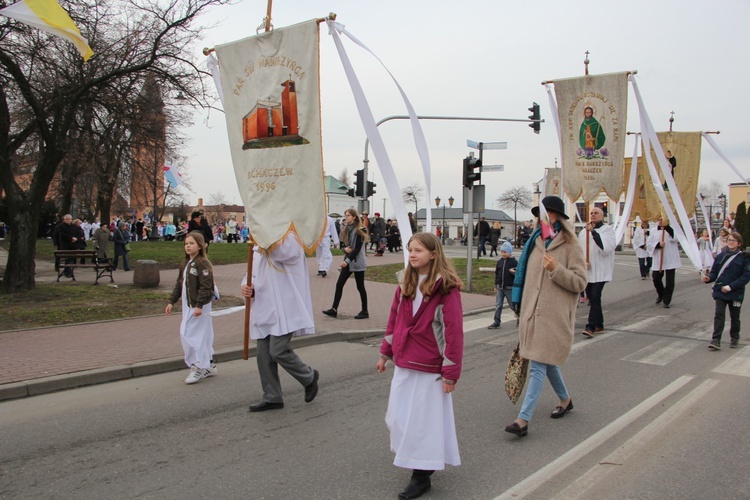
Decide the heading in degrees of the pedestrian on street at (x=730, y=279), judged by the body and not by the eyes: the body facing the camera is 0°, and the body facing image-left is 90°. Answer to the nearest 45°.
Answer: approximately 45°

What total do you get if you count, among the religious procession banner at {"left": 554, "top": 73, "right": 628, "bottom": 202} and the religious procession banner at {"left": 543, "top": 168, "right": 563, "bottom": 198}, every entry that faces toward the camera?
2

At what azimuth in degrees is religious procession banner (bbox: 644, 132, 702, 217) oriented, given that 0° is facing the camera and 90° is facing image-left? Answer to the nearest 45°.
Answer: approximately 0°
